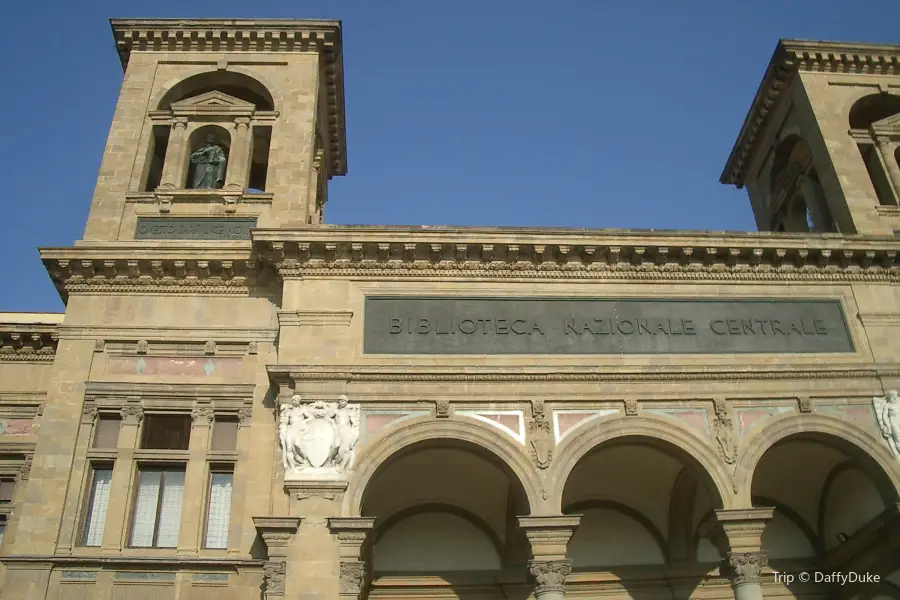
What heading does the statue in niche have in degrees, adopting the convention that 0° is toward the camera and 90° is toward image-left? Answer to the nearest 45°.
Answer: approximately 0°
